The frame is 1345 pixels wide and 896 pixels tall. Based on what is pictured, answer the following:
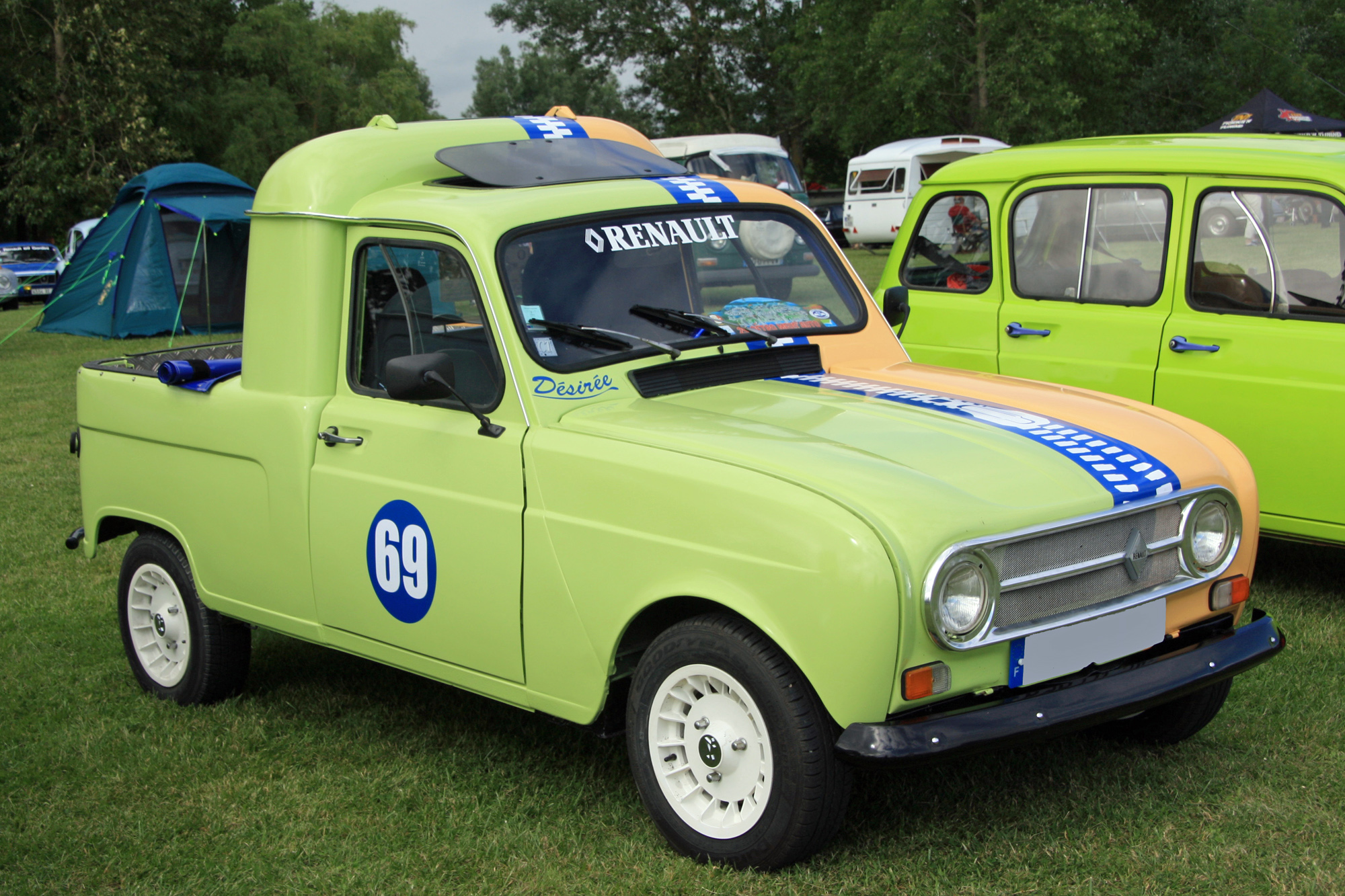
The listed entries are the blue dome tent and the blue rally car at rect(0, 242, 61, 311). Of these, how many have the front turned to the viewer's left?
0

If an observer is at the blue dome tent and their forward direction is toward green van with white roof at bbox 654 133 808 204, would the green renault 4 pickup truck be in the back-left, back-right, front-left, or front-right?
back-right

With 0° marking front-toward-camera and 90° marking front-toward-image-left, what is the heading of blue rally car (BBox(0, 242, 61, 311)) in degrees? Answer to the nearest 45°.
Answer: approximately 315°

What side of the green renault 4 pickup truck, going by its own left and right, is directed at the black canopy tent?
left

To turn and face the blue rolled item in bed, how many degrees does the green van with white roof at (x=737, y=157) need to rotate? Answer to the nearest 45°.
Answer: approximately 45° to its right

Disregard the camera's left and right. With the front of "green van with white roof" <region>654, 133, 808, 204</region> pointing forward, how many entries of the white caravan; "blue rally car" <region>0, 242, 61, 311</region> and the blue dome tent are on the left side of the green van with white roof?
1

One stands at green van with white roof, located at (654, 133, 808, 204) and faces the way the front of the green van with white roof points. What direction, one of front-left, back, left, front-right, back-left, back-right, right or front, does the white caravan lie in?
left

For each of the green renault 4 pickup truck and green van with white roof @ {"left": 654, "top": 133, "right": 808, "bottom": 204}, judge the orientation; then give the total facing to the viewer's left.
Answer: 0

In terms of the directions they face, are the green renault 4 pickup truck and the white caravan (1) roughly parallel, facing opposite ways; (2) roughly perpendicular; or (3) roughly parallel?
roughly perpendicular
